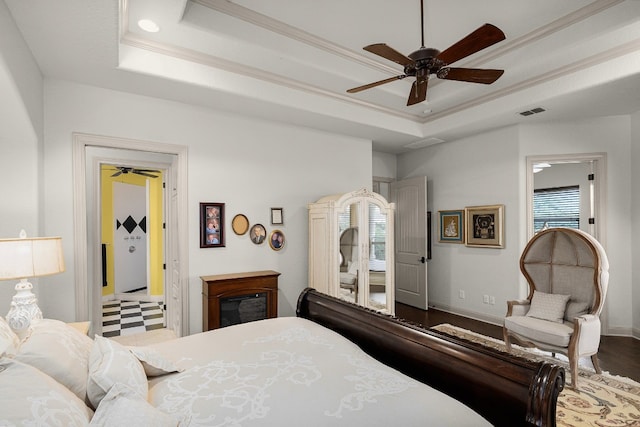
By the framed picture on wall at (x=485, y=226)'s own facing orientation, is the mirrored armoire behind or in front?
in front

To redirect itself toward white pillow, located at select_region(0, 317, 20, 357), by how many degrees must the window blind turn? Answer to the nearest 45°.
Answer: approximately 45° to its left

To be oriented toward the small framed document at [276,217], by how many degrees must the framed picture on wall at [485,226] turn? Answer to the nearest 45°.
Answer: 0° — it already faces it

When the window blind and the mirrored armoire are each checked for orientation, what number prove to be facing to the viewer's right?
0

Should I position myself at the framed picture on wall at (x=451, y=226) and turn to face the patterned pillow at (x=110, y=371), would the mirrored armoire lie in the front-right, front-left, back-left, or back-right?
front-right

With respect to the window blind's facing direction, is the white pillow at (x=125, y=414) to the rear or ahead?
ahead

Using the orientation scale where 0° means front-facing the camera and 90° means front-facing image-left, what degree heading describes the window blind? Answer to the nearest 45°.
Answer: approximately 45°

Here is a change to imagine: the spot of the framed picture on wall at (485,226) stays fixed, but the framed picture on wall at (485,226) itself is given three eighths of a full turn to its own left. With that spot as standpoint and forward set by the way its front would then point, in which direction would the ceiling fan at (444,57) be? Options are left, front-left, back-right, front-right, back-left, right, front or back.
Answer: right

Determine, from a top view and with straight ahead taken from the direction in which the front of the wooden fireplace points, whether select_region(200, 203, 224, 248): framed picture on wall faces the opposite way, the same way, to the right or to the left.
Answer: the same way

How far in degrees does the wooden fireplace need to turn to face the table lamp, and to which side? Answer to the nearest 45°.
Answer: approximately 90° to its right
